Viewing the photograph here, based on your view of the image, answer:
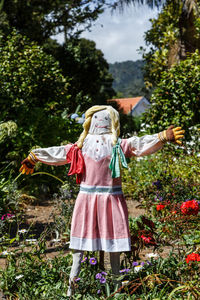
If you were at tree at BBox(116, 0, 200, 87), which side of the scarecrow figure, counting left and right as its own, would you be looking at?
back

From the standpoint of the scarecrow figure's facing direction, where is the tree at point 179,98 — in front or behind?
behind

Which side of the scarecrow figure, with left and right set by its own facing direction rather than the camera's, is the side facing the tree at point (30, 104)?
back

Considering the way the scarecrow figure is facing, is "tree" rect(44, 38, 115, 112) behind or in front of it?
behind

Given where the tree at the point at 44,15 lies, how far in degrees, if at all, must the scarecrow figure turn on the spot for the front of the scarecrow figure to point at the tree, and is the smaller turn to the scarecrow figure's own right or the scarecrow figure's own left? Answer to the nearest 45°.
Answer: approximately 180°

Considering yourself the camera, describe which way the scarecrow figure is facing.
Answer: facing the viewer

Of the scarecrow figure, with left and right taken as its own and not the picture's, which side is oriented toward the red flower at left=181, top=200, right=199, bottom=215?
left
